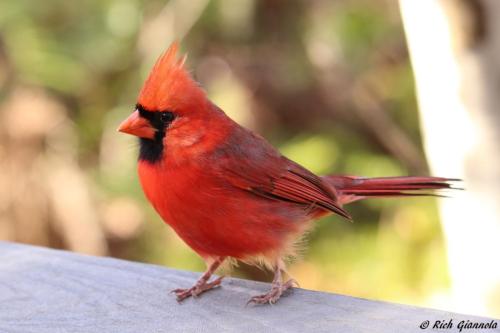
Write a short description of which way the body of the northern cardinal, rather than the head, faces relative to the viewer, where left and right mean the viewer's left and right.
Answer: facing to the left of the viewer
